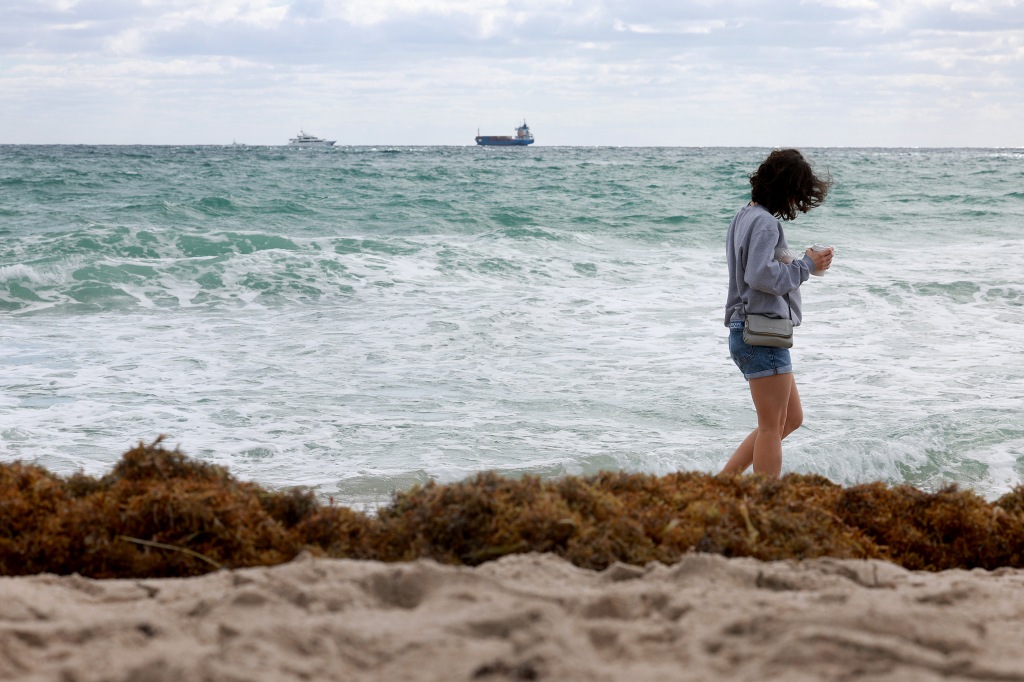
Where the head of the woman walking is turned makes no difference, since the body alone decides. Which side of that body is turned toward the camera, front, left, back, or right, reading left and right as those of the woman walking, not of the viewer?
right
